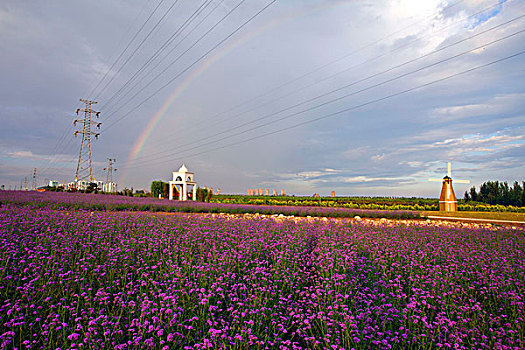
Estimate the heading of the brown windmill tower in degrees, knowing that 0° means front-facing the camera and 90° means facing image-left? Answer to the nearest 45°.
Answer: approximately 0°

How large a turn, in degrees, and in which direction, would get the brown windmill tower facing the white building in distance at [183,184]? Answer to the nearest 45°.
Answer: approximately 90° to its right
